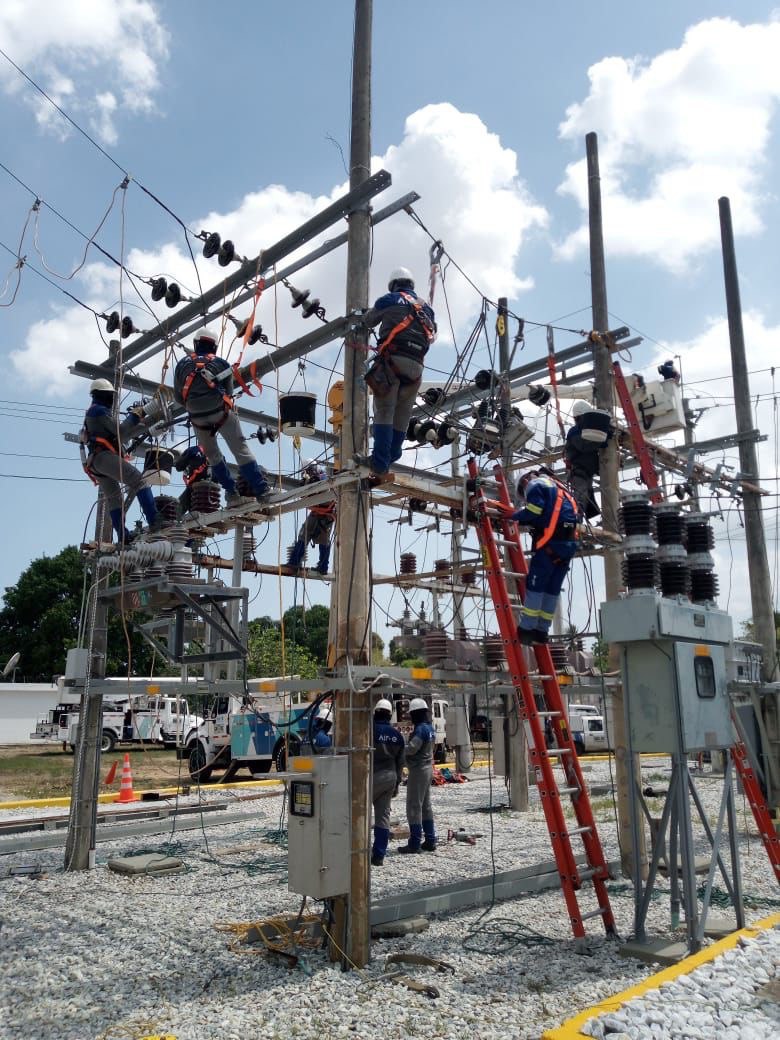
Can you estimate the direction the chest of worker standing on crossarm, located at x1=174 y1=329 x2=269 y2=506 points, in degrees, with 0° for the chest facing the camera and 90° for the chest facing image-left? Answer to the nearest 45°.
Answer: approximately 180°

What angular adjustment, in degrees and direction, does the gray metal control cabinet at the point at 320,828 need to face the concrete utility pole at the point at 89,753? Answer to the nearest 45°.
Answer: approximately 90° to its right

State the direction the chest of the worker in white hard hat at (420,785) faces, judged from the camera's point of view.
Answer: to the viewer's left

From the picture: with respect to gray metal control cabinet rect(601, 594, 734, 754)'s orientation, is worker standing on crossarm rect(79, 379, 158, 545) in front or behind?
behind

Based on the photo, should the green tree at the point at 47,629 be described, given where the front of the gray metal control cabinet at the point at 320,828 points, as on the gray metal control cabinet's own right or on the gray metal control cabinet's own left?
on the gray metal control cabinet's own right

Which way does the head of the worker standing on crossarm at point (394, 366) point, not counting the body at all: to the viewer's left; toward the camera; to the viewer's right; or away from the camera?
away from the camera

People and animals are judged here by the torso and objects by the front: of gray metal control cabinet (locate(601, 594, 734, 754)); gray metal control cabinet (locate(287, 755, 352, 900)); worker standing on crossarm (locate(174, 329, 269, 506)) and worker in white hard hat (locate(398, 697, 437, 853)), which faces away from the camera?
the worker standing on crossarm
